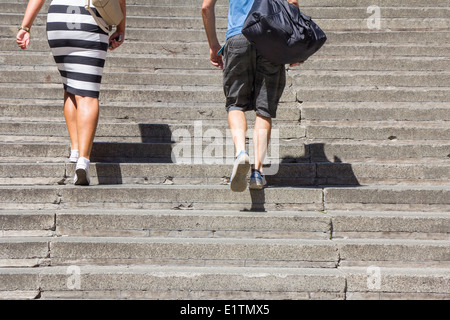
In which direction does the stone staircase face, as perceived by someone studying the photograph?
facing the viewer

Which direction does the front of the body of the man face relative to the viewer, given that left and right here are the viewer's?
facing away from the viewer

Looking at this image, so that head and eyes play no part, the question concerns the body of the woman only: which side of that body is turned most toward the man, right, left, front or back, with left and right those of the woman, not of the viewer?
right

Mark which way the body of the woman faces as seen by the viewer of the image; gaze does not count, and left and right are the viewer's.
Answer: facing away from the viewer

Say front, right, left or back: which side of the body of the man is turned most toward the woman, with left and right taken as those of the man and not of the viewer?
left

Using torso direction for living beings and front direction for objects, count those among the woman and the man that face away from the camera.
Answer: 2
